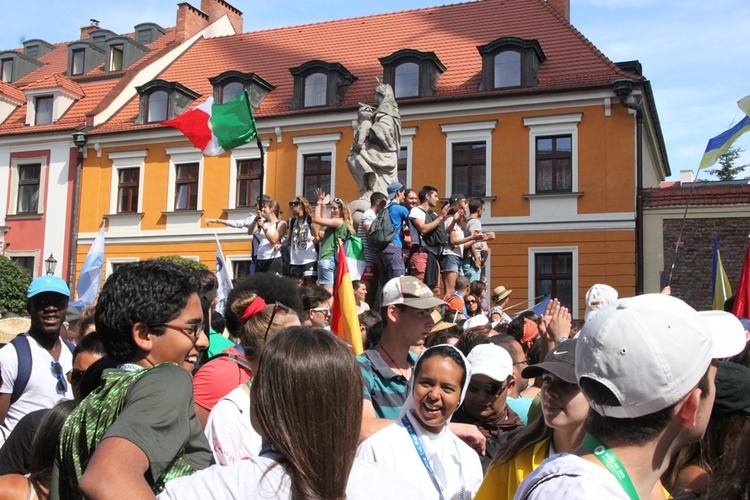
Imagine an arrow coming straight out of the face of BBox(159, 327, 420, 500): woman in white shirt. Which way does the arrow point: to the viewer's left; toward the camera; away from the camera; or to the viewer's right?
away from the camera

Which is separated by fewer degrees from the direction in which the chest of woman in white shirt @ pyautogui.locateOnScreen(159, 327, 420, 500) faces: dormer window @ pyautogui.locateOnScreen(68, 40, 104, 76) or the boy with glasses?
the dormer window

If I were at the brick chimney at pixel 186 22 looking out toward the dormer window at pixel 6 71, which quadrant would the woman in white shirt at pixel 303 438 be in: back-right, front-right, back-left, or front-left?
back-left

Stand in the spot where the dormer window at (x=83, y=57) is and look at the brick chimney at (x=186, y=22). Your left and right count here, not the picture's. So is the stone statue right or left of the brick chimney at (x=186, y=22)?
right

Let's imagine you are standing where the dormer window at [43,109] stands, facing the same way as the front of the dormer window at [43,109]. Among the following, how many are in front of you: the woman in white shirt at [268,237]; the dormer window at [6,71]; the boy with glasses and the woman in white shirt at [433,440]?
3

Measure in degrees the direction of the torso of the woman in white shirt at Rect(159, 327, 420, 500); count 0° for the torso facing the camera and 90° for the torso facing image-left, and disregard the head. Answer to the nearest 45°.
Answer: approximately 180°

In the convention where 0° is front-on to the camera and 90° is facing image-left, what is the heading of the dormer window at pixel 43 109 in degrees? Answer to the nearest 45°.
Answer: approximately 0°

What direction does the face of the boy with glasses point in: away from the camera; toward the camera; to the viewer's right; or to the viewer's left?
to the viewer's right

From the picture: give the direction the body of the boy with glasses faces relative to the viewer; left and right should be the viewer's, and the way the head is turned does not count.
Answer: facing to the right of the viewer

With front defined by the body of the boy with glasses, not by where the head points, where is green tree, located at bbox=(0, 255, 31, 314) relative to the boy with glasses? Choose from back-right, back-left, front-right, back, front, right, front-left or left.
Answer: left

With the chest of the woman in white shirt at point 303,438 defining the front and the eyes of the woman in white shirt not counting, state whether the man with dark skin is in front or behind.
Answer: in front

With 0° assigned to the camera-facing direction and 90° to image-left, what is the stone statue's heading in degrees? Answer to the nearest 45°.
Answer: approximately 45°

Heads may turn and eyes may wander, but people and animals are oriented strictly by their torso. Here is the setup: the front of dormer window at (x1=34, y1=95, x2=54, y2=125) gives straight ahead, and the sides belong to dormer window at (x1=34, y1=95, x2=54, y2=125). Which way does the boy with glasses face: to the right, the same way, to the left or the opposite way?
to the left
